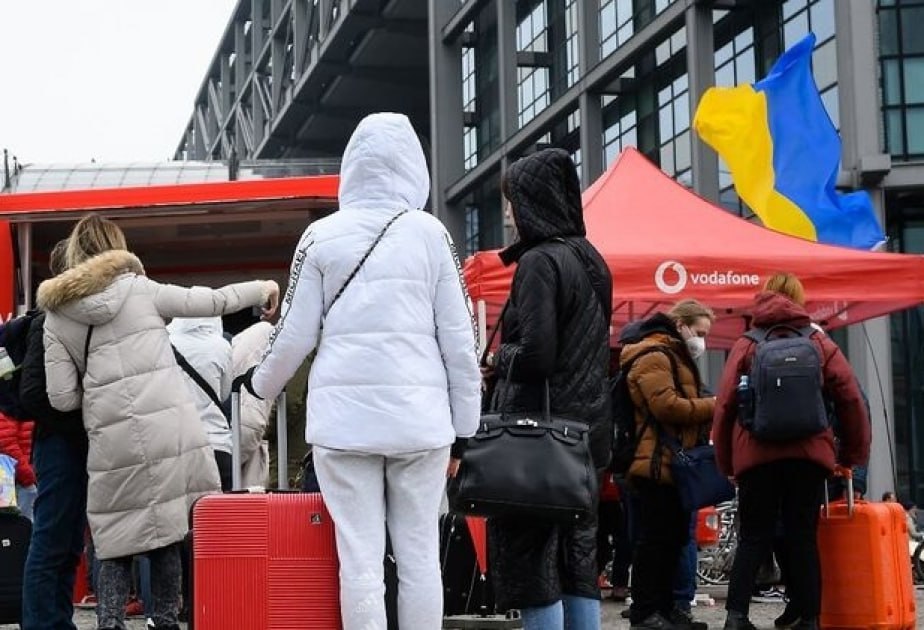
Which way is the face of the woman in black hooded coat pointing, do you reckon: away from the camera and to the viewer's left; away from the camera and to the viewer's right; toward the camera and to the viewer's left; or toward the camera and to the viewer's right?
away from the camera and to the viewer's left

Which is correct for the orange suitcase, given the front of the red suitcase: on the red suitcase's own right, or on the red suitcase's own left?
on the red suitcase's own left

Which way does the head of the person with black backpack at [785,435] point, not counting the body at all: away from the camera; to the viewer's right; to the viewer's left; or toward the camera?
away from the camera

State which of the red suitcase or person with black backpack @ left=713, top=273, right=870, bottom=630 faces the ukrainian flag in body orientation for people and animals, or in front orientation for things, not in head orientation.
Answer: the person with black backpack

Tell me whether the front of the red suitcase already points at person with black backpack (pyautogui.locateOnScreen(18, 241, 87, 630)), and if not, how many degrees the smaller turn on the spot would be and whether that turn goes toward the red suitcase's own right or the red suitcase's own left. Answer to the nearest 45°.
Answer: approximately 135° to the red suitcase's own right

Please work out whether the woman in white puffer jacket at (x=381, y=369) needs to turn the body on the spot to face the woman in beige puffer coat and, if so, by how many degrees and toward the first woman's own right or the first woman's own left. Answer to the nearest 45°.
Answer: approximately 45° to the first woman's own left

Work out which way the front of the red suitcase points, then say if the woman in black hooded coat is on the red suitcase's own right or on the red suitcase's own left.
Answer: on the red suitcase's own left

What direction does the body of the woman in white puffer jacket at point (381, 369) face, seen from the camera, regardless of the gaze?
away from the camera

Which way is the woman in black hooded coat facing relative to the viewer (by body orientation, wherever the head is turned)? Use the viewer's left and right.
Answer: facing away from the viewer and to the left of the viewer

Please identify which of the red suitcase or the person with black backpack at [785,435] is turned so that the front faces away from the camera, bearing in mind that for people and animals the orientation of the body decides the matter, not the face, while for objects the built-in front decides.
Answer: the person with black backpack

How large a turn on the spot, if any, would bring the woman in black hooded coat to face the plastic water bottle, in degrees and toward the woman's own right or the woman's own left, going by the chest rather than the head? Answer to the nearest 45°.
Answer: approximately 90° to the woman's own right

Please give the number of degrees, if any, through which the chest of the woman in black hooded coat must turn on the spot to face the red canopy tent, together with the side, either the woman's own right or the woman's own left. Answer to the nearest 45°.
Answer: approximately 45° to the woman's own right

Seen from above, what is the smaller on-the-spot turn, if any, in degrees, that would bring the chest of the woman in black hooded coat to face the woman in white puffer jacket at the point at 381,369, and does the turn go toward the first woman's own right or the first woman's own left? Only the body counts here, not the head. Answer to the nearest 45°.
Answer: approximately 90° to the first woman's own left

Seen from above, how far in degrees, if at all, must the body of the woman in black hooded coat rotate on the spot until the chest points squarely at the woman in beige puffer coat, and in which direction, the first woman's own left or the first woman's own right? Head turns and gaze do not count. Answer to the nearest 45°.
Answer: approximately 45° to the first woman's own left

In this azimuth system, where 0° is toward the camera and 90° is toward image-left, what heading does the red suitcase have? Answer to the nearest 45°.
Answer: approximately 0°

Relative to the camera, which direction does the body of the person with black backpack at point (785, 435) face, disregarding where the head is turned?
away from the camera
